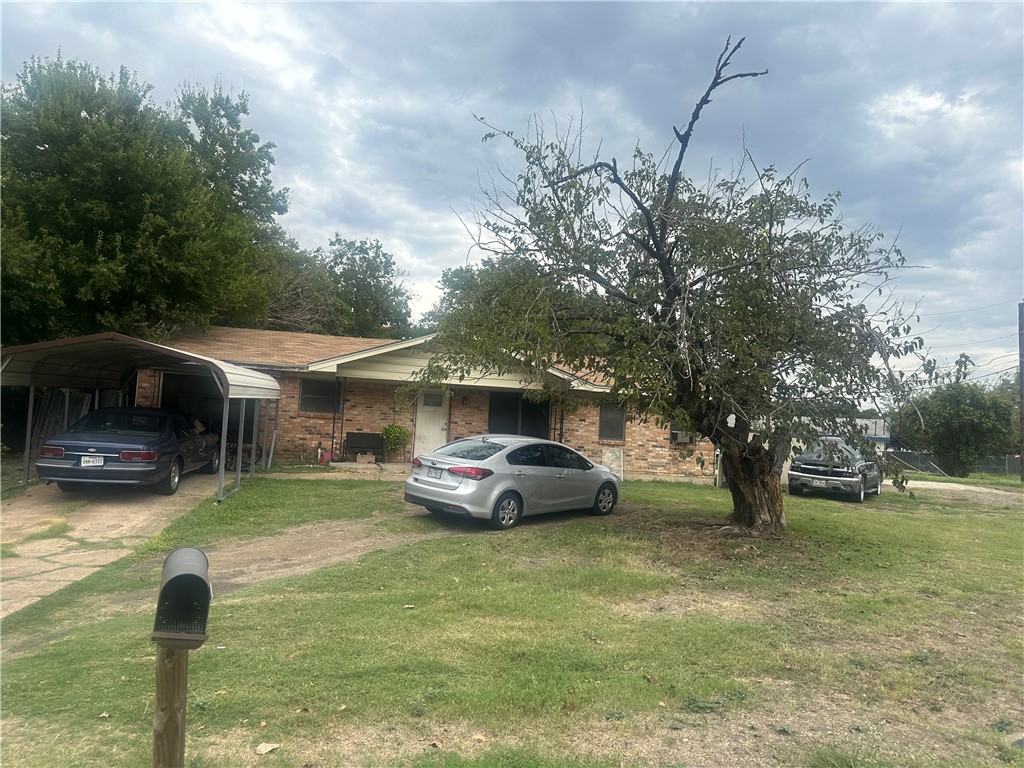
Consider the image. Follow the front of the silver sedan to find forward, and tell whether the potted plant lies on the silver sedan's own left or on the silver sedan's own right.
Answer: on the silver sedan's own left

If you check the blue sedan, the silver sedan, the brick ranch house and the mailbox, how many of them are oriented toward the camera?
2

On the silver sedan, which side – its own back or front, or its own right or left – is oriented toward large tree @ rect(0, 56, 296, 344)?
left

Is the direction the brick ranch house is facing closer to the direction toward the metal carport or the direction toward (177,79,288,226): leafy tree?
the metal carport

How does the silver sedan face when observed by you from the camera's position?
facing away from the viewer and to the right of the viewer

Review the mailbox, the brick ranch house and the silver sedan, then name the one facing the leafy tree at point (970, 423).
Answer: the silver sedan

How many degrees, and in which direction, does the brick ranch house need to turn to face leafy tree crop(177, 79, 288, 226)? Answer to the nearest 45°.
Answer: approximately 135° to its right

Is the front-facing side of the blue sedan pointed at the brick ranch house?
yes

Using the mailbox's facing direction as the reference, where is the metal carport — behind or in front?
behind

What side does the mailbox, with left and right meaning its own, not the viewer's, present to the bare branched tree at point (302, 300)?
back

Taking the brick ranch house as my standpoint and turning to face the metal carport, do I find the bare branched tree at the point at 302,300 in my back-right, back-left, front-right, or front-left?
back-right

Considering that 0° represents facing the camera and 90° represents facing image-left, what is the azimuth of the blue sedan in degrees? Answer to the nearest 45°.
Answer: approximately 225°

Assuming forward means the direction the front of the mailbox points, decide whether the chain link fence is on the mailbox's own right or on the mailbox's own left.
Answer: on the mailbox's own left
